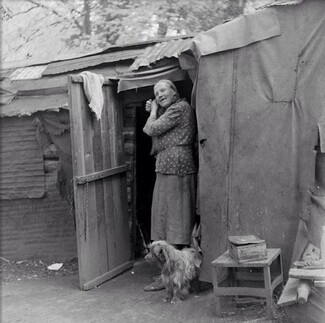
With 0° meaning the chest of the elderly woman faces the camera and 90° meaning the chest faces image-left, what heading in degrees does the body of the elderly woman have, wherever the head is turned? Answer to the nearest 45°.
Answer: approximately 45°

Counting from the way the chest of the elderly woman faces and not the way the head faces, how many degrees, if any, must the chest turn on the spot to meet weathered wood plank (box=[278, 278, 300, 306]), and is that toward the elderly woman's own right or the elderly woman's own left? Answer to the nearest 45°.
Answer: approximately 90° to the elderly woman's own left

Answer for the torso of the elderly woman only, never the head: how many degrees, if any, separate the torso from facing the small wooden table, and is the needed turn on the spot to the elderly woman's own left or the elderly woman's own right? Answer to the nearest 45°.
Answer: approximately 90° to the elderly woman's own left

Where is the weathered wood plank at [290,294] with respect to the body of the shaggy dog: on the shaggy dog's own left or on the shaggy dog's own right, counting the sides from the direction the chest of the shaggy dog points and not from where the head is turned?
on the shaggy dog's own left

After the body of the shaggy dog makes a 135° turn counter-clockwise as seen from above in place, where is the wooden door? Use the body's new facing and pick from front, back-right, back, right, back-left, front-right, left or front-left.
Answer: back-left

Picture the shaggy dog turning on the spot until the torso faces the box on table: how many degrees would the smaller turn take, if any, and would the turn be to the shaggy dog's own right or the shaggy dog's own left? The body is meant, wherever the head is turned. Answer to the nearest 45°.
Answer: approximately 90° to the shaggy dog's own left

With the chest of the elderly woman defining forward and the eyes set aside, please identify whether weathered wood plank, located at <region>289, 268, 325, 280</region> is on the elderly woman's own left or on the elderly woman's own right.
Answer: on the elderly woman's own left

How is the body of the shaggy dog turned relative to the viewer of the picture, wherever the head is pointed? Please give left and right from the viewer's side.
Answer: facing the viewer and to the left of the viewer
